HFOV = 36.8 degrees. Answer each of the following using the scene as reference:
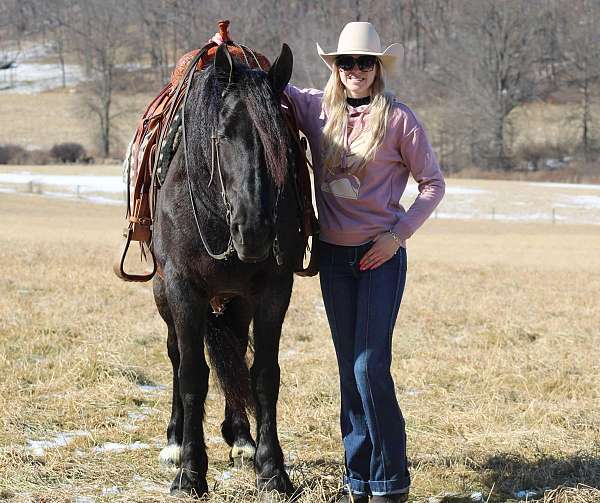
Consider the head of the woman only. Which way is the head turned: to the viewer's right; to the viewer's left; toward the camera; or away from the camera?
toward the camera

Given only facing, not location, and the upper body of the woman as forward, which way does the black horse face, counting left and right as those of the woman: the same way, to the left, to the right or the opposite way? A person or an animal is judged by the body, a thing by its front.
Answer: the same way

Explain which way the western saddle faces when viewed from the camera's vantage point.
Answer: facing the viewer

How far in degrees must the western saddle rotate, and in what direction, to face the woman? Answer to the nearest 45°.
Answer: approximately 45° to its left

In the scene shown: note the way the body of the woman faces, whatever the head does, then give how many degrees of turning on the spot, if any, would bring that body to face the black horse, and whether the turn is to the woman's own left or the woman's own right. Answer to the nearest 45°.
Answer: approximately 90° to the woman's own right

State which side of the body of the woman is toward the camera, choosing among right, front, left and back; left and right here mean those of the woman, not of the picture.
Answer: front

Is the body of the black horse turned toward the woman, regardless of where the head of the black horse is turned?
no

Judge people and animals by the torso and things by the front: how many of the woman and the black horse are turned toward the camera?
2

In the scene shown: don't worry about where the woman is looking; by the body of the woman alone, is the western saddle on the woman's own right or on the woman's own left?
on the woman's own right

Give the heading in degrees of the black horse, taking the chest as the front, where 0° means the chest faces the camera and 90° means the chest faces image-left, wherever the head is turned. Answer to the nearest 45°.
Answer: approximately 0°

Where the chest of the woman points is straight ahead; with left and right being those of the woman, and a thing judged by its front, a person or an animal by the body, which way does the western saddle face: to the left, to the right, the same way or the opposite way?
the same way
